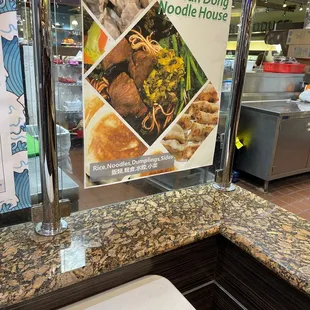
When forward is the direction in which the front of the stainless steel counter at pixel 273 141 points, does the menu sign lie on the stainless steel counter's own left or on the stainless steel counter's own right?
on the stainless steel counter's own right

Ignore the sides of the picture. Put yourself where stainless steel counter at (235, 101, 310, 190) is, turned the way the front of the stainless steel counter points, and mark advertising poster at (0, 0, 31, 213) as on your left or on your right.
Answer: on your right

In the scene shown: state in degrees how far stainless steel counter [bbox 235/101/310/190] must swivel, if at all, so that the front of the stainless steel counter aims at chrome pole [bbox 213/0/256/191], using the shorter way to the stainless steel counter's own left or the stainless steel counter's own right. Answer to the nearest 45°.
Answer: approximately 45° to the stainless steel counter's own right

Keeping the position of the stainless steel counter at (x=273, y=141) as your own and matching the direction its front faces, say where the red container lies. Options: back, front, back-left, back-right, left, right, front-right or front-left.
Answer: back-left
